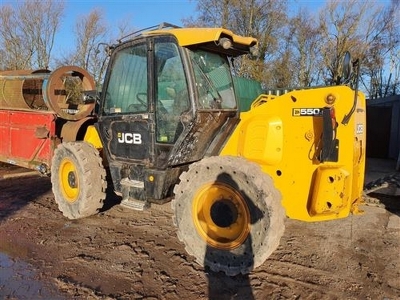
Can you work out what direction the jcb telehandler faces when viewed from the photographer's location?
facing away from the viewer and to the left of the viewer

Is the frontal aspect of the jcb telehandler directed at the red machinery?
yes

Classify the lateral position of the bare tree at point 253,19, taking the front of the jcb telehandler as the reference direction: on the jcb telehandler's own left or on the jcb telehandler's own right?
on the jcb telehandler's own right

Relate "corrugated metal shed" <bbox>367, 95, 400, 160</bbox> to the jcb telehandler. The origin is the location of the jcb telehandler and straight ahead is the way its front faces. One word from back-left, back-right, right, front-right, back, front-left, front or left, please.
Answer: right

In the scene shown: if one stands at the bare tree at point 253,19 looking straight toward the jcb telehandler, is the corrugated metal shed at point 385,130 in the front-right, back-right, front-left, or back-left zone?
front-left
